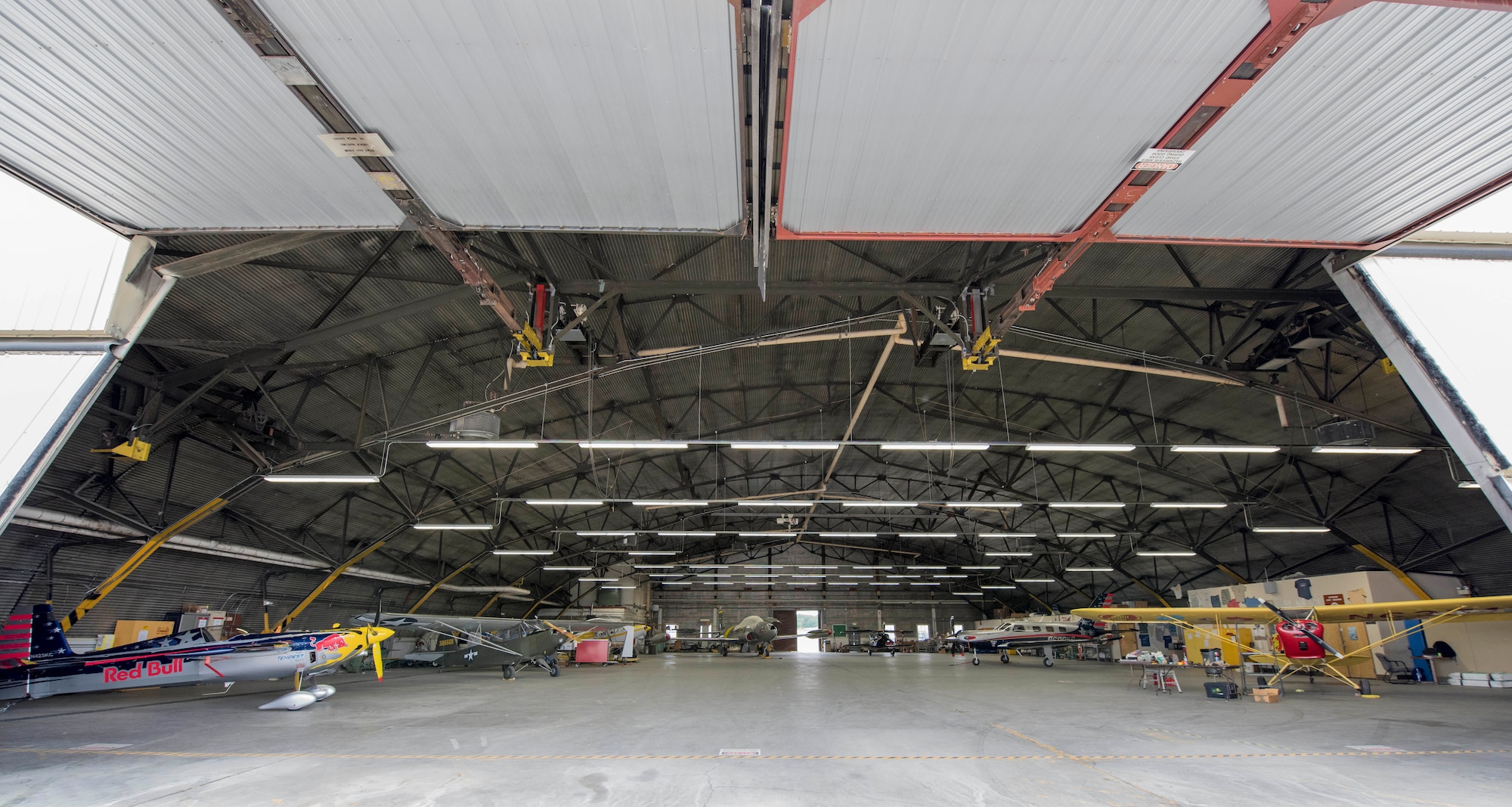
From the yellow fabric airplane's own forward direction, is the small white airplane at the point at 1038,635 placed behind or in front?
behind

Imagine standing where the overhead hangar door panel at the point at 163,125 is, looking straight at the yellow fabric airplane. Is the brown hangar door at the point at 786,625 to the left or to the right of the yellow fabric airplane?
left

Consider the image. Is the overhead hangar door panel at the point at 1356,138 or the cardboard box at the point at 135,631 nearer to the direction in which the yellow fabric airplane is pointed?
the overhead hangar door panel

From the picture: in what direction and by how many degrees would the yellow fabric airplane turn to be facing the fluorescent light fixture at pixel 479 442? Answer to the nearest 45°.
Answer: approximately 45° to its right

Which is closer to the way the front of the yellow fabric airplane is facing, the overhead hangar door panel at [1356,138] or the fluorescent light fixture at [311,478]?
the overhead hangar door panel

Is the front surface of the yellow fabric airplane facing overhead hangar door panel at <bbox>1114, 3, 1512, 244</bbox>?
yes

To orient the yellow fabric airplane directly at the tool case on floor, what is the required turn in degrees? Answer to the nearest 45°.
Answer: approximately 45° to its right

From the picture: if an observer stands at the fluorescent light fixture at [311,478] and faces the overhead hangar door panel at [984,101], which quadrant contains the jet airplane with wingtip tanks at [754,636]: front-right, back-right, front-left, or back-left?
back-left

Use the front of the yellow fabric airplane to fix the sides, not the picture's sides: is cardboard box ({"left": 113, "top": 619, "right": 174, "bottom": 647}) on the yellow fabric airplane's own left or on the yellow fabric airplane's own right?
on the yellow fabric airplane's own right

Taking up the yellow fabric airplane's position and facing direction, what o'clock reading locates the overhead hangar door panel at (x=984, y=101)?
The overhead hangar door panel is roughly at 12 o'clock from the yellow fabric airplane.

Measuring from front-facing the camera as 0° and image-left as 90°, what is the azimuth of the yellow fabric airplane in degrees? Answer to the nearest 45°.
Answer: approximately 0°
